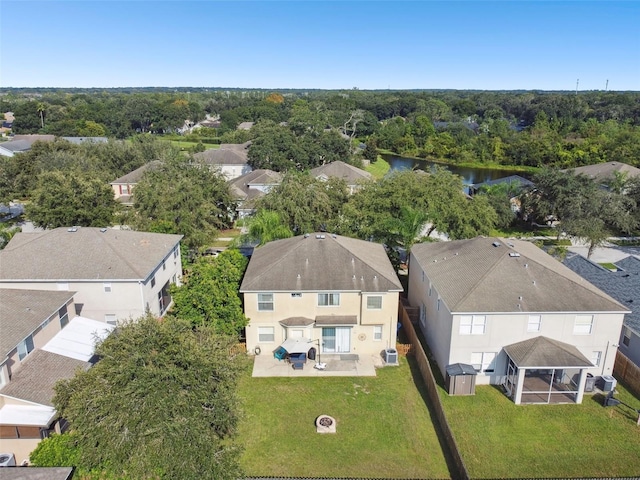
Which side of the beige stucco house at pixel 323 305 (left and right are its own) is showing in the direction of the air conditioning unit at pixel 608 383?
right

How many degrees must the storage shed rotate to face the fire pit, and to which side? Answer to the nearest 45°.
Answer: approximately 45° to its right

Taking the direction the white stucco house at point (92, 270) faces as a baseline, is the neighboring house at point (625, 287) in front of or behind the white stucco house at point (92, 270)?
behind

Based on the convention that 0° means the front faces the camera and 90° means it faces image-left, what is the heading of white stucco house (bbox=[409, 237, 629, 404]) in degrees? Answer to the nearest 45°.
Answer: approximately 180°

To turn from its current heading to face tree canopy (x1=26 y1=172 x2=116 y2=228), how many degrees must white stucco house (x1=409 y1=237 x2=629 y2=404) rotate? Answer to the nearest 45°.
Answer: approximately 90° to its left

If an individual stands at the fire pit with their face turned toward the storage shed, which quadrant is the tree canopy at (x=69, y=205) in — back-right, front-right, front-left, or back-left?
back-left

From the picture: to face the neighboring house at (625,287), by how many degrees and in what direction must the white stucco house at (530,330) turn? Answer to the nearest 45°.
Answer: approximately 45° to its right

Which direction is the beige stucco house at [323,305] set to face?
away from the camera

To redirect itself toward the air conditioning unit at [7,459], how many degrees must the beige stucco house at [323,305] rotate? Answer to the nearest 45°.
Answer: approximately 135° to its left

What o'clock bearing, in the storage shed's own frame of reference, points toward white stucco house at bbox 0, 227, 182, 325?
The white stucco house is roughly at 3 o'clock from the storage shed.

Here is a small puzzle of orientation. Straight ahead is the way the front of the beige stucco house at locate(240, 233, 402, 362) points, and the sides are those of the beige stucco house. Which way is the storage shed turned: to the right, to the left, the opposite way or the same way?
the opposite way
